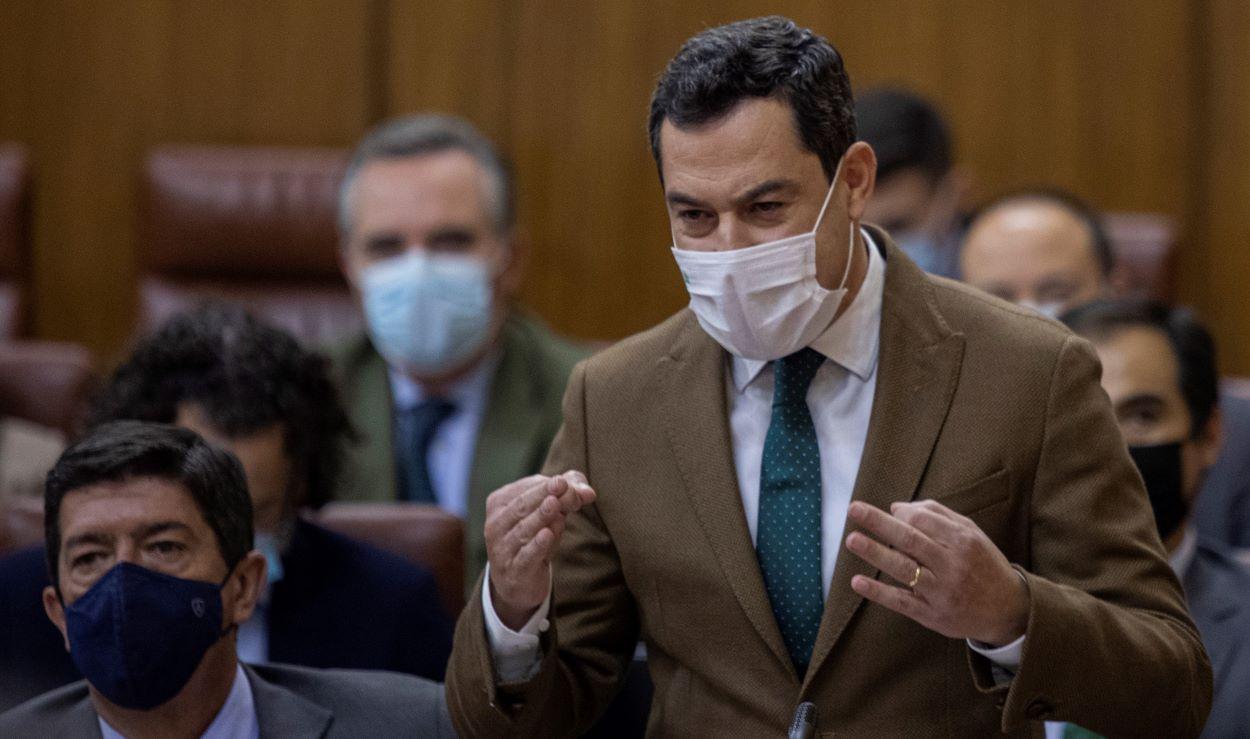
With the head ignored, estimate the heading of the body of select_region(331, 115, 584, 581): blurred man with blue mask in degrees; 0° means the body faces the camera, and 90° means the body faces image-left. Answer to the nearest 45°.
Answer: approximately 0°

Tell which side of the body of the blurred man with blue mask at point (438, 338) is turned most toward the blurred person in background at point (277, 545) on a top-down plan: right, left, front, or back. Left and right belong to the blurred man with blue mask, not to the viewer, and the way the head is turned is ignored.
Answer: front

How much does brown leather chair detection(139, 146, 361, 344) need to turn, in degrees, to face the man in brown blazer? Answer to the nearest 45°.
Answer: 0° — it already faces them

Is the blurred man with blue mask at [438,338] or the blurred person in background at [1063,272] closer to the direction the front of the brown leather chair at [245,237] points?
the blurred man with blue mask

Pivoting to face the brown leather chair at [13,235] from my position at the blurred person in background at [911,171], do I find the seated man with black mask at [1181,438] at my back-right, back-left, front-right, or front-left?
back-left

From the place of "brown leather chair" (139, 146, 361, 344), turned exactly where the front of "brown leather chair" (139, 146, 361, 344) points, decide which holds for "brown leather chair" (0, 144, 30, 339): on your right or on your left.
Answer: on your right

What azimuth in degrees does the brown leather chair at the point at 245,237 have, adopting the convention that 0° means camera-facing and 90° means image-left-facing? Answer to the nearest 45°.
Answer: approximately 0°

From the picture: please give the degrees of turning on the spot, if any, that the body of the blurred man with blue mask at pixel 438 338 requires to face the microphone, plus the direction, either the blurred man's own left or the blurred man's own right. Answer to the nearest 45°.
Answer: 0° — they already face it

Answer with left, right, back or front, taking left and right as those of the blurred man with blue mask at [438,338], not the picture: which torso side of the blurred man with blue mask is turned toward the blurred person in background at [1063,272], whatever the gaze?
left

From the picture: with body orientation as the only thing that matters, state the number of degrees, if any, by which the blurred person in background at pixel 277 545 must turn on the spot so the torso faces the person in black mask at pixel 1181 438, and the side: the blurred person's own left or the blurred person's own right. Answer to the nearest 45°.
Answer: approximately 90° to the blurred person's own left
